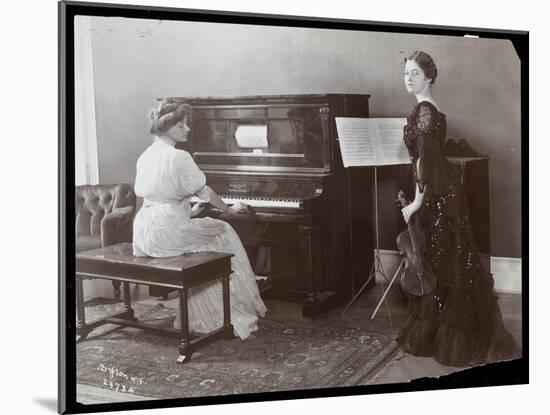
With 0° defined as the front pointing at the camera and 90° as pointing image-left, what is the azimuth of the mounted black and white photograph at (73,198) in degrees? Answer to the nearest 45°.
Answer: approximately 315°
